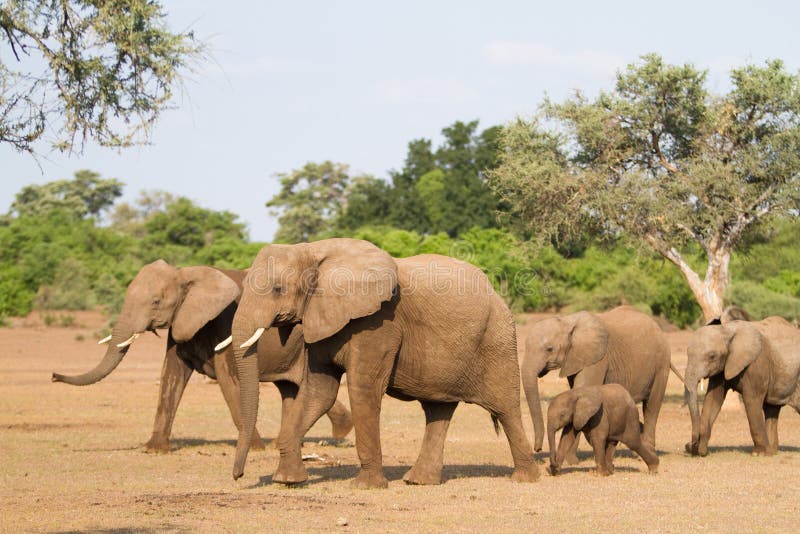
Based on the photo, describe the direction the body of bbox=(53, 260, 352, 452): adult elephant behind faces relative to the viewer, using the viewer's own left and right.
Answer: facing to the left of the viewer

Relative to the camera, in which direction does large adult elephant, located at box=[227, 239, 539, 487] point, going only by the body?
to the viewer's left

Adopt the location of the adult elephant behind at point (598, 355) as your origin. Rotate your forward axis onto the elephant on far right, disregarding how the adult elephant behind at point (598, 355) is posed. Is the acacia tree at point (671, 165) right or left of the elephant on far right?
left

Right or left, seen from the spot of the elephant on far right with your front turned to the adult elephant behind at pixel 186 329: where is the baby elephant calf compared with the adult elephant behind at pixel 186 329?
left

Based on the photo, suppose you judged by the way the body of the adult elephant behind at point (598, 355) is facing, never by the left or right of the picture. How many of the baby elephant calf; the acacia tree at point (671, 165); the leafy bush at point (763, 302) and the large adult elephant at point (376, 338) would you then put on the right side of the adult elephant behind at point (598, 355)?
2

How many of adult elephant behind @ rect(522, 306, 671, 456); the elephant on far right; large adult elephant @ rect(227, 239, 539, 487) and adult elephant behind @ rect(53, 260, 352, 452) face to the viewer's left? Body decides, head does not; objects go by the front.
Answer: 4

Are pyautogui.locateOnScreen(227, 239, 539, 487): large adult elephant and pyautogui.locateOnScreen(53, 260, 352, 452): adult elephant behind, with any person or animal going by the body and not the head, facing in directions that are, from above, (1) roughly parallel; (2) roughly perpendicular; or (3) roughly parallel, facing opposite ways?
roughly parallel

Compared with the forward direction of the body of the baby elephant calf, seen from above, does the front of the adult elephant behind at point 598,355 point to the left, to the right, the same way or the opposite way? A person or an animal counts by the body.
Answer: the same way

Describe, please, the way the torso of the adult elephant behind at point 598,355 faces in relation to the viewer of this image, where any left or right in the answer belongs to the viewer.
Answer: facing to the left of the viewer

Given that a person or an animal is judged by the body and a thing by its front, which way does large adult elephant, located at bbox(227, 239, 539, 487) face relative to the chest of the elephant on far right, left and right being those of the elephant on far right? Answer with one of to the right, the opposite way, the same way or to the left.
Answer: the same way

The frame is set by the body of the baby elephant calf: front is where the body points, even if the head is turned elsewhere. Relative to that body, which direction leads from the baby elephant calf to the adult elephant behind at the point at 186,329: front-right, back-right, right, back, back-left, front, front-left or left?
front

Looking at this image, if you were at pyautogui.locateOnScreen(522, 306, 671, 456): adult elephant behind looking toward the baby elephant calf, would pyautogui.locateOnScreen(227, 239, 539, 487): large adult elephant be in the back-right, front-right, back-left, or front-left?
front-right

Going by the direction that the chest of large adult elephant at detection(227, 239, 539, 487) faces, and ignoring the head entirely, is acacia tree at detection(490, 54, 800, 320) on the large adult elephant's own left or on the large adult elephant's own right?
on the large adult elephant's own right

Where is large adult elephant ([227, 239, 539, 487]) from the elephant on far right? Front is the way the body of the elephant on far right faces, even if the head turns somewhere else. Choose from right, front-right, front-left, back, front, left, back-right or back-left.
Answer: front-left

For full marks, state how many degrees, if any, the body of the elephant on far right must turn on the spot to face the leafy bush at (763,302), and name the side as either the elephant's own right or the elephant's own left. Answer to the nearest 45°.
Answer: approximately 90° to the elephant's own right

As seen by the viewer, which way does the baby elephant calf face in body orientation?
to the viewer's left

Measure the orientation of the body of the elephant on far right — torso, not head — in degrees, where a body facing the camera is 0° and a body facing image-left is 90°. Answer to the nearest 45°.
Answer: approximately 90°
